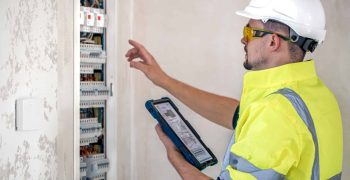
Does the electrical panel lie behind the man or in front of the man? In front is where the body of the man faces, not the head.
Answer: in front

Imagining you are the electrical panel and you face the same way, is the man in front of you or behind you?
in front

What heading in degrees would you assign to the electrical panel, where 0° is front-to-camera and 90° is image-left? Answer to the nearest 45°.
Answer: approximately 315°

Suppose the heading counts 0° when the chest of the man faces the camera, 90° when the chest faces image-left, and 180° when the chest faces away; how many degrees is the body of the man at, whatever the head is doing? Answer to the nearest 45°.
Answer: approximately 135°

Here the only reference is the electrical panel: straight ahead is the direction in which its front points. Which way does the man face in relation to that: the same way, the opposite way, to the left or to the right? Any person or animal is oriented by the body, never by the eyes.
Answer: the opposite way

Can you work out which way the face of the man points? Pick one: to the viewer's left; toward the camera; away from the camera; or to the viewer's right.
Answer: to the viewer's left
